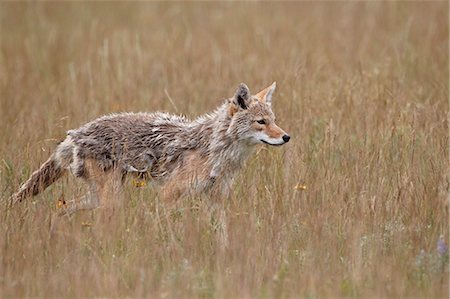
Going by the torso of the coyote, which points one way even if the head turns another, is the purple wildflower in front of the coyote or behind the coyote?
in front

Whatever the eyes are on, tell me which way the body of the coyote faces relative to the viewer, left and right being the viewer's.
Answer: facing to the right of the viewer
